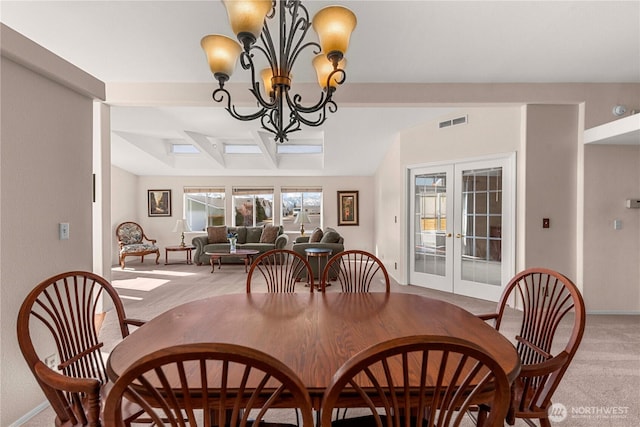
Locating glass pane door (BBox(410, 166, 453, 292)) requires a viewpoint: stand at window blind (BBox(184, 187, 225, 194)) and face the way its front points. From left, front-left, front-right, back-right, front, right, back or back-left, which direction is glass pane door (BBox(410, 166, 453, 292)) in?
front-left

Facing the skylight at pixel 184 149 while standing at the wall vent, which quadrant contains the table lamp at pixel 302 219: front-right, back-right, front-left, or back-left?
front-right

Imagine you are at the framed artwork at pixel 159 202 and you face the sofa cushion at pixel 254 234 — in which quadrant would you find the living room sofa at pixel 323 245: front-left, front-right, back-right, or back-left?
front-right

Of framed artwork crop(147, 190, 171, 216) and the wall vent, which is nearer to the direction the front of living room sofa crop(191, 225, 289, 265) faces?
the wall vent

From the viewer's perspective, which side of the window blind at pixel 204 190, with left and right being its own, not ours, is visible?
front

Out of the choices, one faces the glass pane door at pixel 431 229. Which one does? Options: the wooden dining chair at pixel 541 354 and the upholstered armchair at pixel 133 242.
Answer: the upholstered armchair

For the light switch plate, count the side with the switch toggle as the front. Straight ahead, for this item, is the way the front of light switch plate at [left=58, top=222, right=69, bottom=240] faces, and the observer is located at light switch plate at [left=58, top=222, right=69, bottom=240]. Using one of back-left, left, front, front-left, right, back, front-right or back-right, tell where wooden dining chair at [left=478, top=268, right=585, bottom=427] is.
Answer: front

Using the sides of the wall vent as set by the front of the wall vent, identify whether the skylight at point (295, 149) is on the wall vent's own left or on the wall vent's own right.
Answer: on the wall vent's own right

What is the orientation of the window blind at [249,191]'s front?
toward the camera

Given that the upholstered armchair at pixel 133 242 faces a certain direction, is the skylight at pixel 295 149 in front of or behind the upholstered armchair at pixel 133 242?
in front

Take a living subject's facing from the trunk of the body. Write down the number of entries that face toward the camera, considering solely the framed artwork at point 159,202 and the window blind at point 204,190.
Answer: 2

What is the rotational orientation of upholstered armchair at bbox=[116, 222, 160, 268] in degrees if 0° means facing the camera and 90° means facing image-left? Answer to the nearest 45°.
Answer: approximately 315°

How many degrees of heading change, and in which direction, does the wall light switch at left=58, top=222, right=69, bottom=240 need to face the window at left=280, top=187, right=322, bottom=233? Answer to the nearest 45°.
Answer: approximately 90° to its left

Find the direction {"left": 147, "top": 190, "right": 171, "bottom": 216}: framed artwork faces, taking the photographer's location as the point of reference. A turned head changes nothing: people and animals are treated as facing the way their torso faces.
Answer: facing the viewer

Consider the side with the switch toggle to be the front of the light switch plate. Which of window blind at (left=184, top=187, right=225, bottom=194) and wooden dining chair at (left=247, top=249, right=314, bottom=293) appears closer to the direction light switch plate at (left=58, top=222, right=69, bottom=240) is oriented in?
the wooden dining chair
